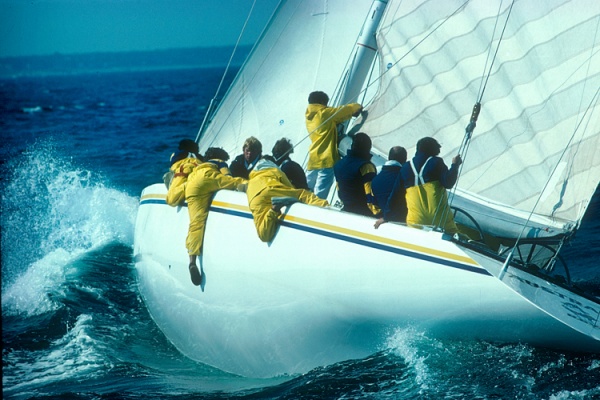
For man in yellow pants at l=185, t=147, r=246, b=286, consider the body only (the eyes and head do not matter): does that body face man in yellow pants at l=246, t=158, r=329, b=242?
no
